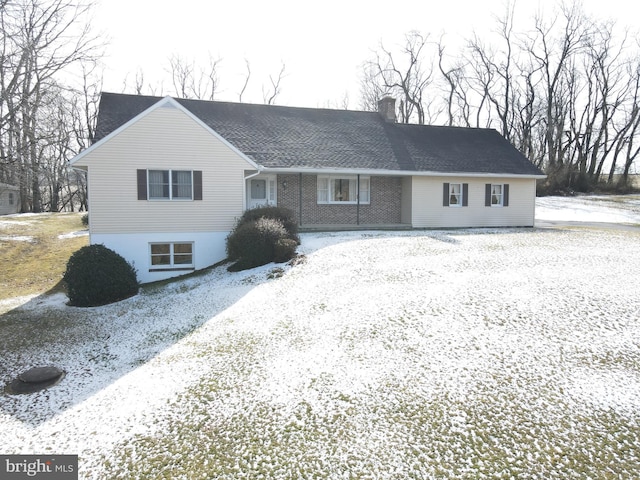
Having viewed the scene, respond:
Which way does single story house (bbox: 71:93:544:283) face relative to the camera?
toward the camera

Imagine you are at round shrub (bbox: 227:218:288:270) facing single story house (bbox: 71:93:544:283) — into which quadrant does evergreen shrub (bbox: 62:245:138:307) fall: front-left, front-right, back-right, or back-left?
back-left

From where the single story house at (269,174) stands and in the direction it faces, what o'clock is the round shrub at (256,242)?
The round shrub is roughly at 12 o'clock from the single story house.

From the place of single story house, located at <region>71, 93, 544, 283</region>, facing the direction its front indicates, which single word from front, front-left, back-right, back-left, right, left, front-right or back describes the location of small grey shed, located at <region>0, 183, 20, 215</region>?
back-right

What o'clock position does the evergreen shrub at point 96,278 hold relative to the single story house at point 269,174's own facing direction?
The evergreen shrub is roughly at 1 o'clock from the single story house.

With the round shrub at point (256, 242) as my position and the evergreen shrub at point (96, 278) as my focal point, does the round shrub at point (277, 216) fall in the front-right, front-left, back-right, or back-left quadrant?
back-right

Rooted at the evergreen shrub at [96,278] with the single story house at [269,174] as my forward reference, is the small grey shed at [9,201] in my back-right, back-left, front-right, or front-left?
front-left

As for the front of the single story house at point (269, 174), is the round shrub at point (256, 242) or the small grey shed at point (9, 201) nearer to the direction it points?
the round shrub
